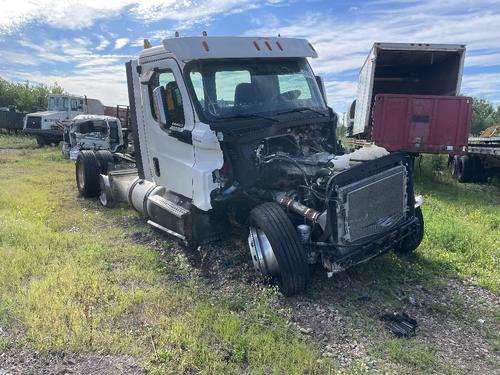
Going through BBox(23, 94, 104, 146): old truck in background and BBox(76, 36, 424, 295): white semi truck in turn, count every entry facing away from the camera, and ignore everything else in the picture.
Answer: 0

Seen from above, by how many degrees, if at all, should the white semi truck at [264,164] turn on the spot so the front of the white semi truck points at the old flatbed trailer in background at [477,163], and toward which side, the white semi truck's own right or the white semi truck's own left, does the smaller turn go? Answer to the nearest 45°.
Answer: approximately 90° to the white semi truck's own left

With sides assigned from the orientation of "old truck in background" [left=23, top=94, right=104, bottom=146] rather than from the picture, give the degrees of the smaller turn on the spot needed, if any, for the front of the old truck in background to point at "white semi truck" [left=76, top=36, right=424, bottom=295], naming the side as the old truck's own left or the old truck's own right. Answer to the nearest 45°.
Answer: approximately 45° to the old truck's own left

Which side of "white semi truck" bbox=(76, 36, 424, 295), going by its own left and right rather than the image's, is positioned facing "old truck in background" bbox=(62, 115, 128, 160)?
back

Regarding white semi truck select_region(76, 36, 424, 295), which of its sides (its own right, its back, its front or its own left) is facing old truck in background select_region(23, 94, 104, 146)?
back

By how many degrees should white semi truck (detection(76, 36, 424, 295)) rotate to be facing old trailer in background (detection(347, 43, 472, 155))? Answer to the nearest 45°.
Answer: approximately 90° to its left

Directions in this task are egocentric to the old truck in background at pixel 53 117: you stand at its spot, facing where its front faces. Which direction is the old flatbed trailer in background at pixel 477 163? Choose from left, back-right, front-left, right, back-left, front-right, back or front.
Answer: left

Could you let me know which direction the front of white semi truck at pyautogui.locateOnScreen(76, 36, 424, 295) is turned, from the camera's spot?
facing the viewer and to the right of the viewer
